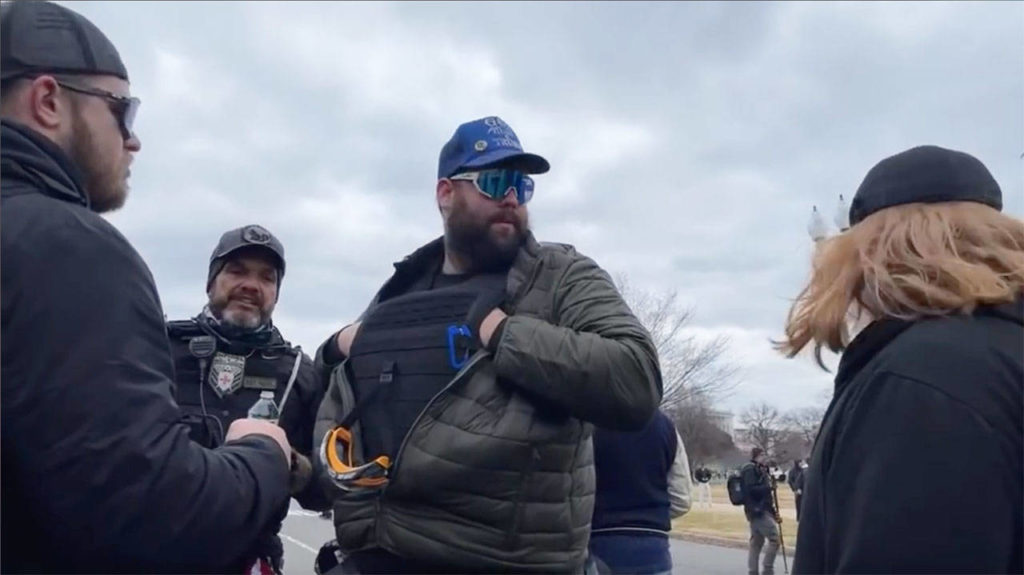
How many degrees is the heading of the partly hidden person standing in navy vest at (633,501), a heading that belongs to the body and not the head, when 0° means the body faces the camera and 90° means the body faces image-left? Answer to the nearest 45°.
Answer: approximately 180°

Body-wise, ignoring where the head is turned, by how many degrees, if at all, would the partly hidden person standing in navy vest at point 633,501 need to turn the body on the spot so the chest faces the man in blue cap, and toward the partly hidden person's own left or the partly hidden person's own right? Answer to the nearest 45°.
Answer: approximately 180°

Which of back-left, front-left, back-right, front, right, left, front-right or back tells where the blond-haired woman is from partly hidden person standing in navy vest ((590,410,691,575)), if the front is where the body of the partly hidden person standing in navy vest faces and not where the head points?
back

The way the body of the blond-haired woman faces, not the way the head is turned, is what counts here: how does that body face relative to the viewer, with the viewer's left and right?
facing away from the viewer and to the left of the viewer

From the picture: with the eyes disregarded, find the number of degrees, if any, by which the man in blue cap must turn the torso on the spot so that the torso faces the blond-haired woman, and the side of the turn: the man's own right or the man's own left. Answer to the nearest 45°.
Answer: approximately 90° to the man's own left

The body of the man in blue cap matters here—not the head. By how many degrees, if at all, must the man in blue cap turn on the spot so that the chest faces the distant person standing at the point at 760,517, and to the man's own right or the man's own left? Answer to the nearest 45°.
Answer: approximately 135° to the man's own right

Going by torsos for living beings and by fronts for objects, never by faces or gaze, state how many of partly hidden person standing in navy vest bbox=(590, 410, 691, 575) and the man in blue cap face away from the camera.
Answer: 1

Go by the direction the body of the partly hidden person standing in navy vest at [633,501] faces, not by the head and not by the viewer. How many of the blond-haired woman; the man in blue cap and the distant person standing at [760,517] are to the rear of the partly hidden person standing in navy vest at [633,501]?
2

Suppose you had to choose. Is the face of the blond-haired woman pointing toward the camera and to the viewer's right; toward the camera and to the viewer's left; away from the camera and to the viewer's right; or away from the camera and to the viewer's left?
away from the camera and to the viewer's left

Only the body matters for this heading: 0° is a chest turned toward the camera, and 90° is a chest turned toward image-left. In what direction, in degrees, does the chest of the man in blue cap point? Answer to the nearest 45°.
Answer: approximately 45°

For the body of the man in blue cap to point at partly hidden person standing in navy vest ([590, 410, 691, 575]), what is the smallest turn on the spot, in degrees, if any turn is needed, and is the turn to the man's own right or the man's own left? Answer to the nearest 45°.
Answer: approximately 135° to the man's own right

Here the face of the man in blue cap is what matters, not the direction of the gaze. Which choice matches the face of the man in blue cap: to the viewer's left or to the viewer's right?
to the viewer's right
